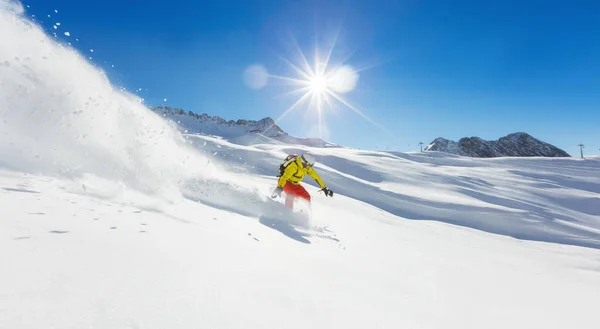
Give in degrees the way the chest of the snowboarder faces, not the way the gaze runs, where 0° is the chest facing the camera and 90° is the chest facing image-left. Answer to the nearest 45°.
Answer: approximately 315°
